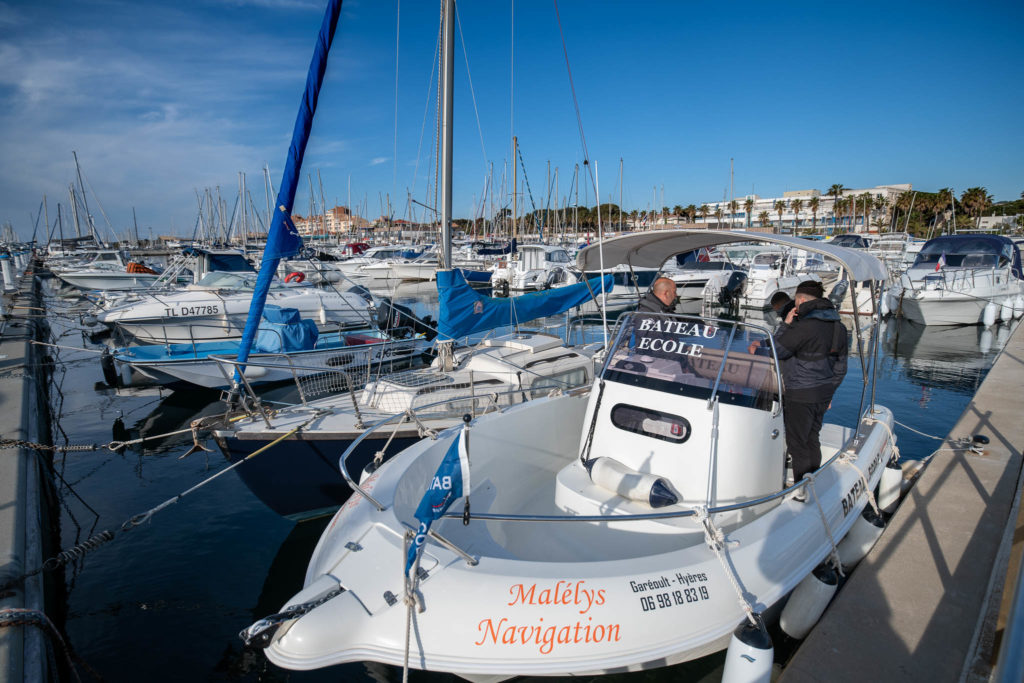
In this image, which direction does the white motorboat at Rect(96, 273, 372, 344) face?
to the viewer's left

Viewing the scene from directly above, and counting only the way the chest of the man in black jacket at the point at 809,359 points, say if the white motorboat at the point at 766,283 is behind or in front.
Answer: in front

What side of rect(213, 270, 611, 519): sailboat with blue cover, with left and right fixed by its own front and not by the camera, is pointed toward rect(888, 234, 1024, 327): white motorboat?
back

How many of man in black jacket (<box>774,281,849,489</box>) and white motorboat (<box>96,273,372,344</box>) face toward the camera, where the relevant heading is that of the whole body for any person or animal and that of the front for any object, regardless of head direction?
0

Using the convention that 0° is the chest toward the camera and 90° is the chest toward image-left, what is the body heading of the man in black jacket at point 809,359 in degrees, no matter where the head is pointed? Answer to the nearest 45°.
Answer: approximately 135°

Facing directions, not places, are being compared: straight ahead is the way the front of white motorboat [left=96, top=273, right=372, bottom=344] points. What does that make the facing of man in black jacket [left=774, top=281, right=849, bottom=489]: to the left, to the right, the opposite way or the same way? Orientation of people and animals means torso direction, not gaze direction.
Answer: to the right

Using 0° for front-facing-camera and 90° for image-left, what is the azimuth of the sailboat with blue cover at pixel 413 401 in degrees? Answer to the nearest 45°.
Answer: approximately 45°

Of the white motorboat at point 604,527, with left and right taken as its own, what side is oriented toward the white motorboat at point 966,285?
back

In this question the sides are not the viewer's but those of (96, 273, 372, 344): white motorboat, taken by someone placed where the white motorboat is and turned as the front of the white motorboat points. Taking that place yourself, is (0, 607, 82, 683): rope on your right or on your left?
on your left

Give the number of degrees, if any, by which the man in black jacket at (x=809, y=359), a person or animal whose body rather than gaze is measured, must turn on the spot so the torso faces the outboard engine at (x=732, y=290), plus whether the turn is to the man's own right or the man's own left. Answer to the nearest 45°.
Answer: approximately 45° to the man's own right

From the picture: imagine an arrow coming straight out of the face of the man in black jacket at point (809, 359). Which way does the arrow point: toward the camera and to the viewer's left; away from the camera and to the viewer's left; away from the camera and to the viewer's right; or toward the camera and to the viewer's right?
away from the camera and to the viewer's left

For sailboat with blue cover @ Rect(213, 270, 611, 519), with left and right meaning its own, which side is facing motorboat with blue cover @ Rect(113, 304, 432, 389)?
right
